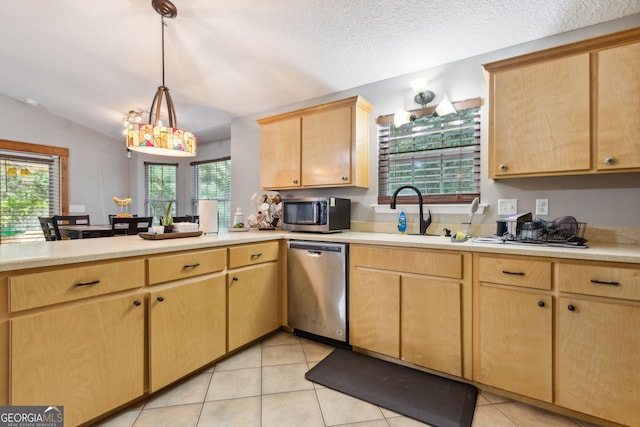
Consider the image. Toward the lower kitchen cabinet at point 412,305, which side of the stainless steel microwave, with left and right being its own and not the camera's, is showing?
left

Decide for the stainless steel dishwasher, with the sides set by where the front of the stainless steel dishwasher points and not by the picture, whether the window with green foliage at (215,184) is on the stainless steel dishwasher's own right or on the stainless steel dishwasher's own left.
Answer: on the stainless steel dishwasher's own right

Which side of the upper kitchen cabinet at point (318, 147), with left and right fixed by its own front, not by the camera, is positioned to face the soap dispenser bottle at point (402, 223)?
left

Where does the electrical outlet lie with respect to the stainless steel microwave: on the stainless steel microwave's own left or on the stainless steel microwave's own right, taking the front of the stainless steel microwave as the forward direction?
on the stainless steel microwave's own left

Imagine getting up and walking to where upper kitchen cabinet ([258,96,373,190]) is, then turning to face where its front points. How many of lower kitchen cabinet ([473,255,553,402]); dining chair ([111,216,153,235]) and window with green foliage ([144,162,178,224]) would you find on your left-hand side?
1

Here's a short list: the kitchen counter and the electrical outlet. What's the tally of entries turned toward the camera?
2
